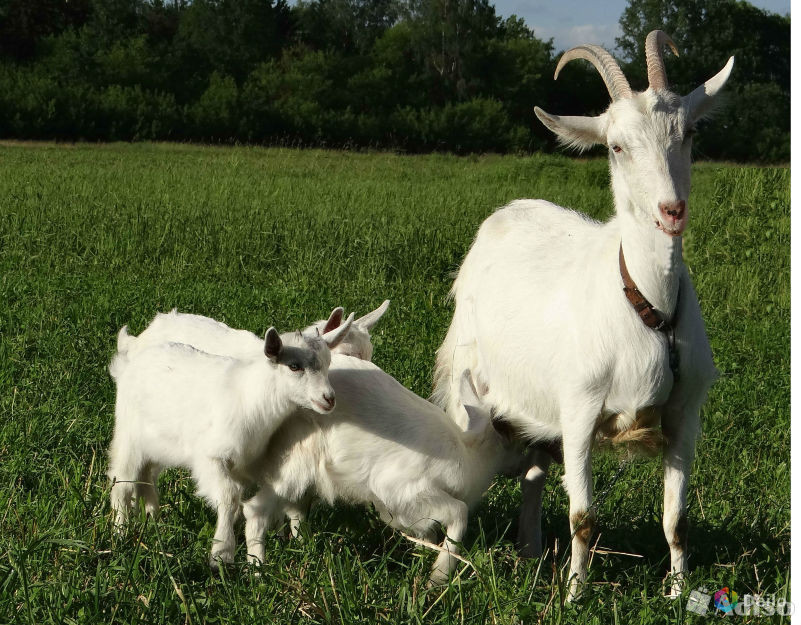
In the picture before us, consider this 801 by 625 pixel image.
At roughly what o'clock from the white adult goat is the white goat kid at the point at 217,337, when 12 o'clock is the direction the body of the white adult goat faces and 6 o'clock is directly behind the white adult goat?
The white goat kid is roughly at 5 o'clock from the white adult goat.

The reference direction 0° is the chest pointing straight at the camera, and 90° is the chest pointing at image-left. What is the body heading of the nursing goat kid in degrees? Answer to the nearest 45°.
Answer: approximately 270°

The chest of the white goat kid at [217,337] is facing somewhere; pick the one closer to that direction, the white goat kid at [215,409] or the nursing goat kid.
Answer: the nursing goat kid

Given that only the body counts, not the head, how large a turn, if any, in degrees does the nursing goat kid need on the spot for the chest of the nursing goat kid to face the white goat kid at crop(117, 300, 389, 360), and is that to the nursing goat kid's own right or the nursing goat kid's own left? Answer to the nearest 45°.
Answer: approximately 135° to the nursing goat kid's own left

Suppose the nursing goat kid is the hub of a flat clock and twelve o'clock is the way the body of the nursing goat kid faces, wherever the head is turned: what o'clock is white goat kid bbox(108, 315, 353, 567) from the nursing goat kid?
The white goat kid is roughly at 6 o'clock from the nursing goat kid.

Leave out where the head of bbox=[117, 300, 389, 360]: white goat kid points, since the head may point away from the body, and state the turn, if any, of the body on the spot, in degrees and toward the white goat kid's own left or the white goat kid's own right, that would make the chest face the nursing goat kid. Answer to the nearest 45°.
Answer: approximately 45° to the white goat kid's own right

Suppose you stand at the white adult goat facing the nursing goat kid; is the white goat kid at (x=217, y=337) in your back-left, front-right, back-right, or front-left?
front-right

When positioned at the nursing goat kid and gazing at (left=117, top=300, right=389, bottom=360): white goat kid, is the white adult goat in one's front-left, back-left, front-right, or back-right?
back-right

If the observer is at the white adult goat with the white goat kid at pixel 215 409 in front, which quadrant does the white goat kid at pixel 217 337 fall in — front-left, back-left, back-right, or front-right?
front-right

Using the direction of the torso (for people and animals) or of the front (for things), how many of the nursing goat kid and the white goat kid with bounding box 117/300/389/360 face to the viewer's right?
2

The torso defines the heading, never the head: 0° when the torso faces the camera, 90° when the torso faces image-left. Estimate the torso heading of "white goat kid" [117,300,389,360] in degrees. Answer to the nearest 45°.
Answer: approximately 270°

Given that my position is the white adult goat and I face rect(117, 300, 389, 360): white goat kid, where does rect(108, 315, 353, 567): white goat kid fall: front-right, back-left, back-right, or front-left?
front-left

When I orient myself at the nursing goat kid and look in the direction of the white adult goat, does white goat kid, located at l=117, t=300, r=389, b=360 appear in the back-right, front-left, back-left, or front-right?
back-left

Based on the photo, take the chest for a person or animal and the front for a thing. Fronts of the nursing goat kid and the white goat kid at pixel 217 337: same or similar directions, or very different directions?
same or similar directions

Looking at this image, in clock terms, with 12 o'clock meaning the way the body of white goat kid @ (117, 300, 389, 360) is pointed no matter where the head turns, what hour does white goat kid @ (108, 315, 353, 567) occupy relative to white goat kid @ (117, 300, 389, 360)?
white goat kid @ (108, 315, 353, 567) is roughly at 3 o'clock from white goat kid @ (117, 300, 389, 360).
